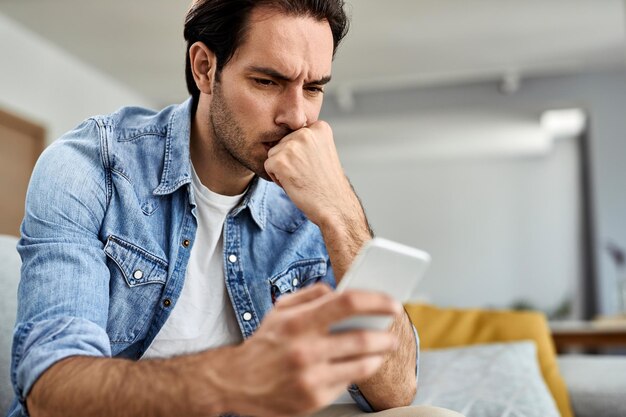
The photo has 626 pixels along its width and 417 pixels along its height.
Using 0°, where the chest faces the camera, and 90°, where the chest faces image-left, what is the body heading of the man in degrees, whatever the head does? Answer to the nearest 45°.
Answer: approximately 315°

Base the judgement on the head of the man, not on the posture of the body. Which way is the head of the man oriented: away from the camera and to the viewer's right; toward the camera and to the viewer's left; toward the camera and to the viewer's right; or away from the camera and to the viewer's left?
toward the camera and to the viewer's right

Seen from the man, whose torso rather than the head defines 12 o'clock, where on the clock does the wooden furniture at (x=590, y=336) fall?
The wooden furniture is roughly at 9 o'clock from the man.

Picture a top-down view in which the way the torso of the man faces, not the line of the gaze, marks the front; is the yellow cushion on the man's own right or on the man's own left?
on the man's own left
